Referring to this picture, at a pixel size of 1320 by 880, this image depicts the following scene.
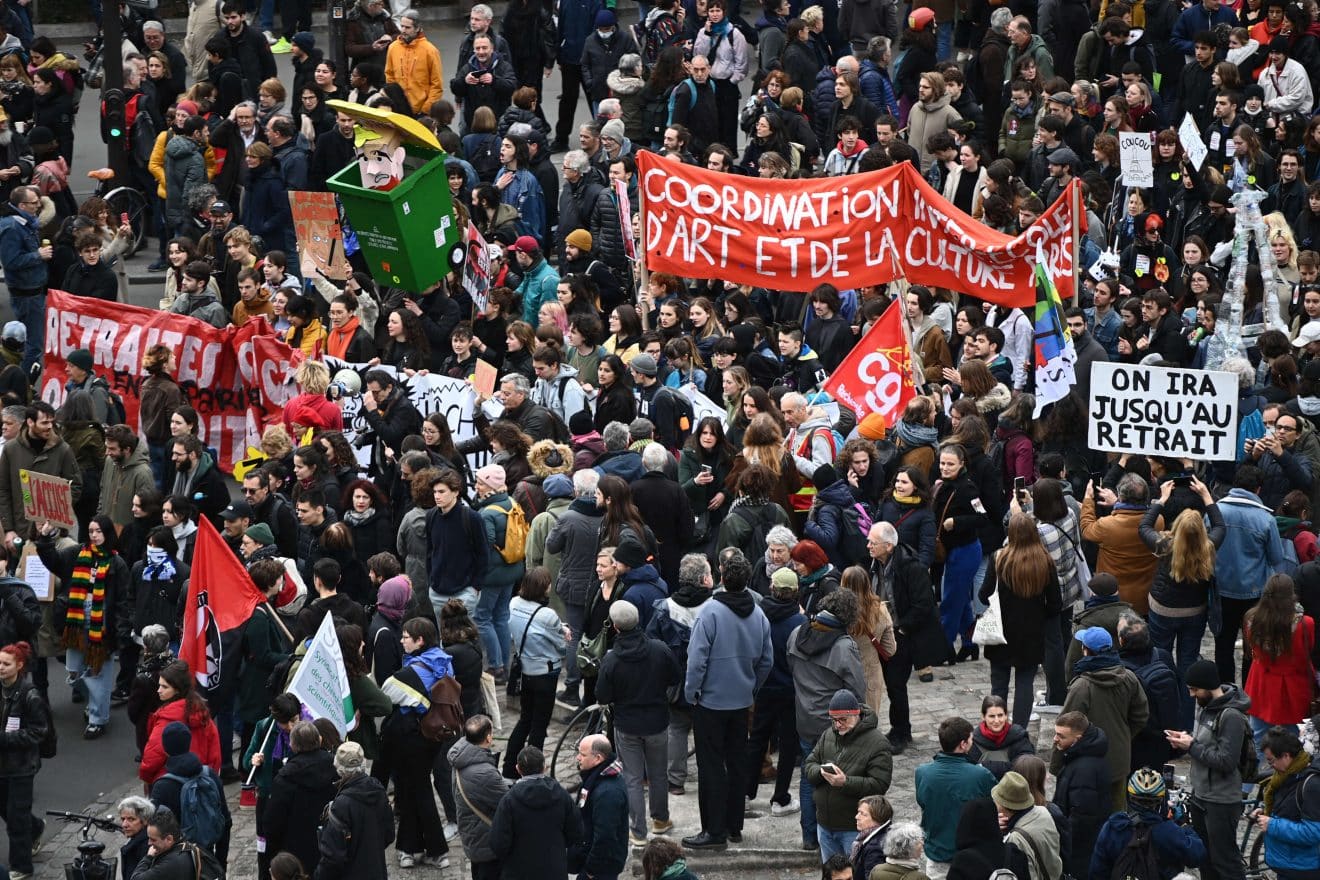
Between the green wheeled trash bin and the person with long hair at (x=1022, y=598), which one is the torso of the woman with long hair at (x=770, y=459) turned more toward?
the green wheeled trash bin

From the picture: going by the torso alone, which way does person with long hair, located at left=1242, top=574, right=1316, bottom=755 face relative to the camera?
away from the camera

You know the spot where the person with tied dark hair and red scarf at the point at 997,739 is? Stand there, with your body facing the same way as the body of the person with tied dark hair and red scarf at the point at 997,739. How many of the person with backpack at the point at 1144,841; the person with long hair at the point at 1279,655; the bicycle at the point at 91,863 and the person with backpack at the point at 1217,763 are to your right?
1

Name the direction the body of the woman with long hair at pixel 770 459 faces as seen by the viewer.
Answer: away from the camera

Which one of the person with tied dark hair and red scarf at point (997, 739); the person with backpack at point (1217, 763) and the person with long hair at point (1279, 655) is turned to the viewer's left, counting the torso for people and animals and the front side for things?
the person with backpack

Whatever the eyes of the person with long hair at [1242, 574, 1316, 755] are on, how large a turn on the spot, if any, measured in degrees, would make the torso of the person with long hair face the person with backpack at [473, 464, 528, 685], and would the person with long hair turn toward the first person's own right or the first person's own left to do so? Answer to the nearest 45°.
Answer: approximately 90° to the first person's own left

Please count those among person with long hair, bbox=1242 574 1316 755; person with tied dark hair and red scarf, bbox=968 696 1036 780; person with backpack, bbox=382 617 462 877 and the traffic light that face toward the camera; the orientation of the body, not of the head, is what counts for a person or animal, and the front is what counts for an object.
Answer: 2

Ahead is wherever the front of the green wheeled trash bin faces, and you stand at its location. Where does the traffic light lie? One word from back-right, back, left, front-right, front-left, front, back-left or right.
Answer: right

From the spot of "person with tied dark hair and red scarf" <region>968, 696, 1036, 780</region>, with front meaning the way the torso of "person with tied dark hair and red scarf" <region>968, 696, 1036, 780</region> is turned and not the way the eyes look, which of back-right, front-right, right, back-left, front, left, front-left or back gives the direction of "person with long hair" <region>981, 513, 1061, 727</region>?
back

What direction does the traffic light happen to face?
toward the camera

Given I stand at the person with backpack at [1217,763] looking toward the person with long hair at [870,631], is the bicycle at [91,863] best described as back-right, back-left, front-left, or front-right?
front-left

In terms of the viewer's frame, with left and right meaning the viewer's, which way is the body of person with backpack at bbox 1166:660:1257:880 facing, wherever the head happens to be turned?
facing to the left of the viewer

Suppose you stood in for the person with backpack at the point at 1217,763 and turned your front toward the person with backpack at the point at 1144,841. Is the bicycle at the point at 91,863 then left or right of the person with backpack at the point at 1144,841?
right

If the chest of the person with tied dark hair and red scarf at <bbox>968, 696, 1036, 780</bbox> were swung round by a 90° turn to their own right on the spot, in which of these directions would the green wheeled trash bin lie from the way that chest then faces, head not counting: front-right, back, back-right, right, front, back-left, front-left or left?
front-right
